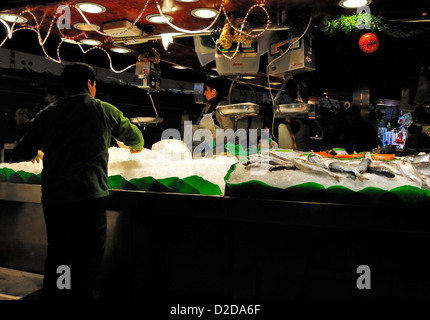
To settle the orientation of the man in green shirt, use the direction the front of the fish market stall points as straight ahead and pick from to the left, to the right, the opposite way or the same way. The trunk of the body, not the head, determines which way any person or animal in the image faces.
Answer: the opposite way

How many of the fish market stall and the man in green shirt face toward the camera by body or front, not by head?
1

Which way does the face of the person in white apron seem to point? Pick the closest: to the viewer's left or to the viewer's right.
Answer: to the viewer's left

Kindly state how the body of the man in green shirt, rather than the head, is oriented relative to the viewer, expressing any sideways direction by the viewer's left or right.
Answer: facing away from the viewer

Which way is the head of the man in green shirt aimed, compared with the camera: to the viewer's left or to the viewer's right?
to the viewer's right

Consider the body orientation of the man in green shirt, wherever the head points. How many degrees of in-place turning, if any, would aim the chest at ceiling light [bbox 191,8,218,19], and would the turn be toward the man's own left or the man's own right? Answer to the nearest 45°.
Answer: approximately 45° to the man's own right

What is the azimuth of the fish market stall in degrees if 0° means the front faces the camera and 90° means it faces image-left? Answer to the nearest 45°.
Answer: approximately 0°

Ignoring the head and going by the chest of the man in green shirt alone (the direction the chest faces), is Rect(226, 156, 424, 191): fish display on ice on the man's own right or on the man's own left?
on the man's own right

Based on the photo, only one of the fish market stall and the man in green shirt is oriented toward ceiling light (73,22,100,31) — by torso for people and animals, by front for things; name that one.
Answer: the man in green shirt

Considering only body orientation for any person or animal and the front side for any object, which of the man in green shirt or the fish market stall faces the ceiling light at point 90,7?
the man in green shirt
